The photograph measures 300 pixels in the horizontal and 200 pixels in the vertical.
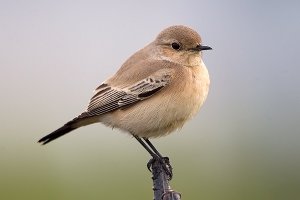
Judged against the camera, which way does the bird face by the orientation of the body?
to the viewer's right
